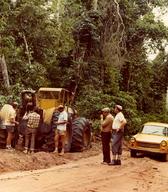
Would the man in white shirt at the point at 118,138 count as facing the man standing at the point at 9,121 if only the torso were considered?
yes

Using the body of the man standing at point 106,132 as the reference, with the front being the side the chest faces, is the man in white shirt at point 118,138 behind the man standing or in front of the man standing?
behind

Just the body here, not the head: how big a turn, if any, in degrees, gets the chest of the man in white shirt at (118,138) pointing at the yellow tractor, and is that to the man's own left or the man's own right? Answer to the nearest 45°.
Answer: approximately 45° to the man's own right

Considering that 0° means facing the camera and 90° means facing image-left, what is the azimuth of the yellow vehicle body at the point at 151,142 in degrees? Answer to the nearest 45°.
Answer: approximately 45°

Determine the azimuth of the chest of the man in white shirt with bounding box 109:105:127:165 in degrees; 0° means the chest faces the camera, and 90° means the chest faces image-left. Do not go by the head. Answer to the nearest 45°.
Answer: approximately 90°

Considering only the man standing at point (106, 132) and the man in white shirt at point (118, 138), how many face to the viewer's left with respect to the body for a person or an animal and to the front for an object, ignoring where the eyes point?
2

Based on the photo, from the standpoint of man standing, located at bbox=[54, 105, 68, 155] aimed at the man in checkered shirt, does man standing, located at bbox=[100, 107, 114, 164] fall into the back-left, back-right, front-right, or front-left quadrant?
back-left

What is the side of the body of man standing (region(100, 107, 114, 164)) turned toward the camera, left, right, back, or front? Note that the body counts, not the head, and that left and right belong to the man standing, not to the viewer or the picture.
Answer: left
